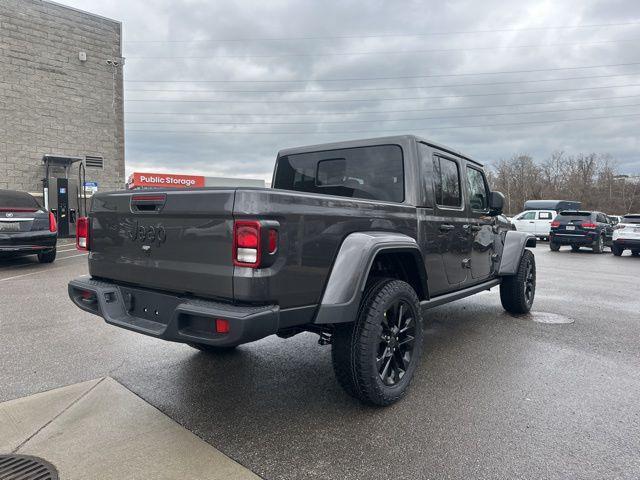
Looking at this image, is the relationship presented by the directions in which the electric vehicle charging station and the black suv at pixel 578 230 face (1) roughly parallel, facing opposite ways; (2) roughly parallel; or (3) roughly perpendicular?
roughly perpendicular

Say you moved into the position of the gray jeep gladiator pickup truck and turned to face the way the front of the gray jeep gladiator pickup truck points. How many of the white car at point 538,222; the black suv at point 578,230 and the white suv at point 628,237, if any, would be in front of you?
3

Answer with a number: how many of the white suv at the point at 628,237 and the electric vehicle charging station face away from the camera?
1

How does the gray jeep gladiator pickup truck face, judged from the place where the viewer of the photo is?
facing away from the viewer and to the right of the viewer

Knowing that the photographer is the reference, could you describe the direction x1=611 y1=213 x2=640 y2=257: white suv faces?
facing away from the viewer

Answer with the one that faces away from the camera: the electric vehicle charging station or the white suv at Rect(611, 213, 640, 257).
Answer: the white suv

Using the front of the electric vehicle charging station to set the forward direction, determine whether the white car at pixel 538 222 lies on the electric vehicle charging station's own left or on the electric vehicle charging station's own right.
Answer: on the electric vehicle charging station's own left

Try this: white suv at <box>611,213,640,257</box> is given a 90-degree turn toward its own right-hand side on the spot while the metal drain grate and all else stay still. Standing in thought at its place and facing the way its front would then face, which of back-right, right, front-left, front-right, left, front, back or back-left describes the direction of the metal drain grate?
right

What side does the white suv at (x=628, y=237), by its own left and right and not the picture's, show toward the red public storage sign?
left

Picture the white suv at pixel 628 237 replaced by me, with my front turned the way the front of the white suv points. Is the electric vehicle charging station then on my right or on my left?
on my left

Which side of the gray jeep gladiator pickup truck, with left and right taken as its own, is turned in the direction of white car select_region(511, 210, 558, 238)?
front

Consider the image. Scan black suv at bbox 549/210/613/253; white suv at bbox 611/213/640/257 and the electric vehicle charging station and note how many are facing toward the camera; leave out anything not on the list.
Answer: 1

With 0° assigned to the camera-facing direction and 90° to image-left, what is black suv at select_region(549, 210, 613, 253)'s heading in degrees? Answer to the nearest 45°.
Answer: approximately 225°
